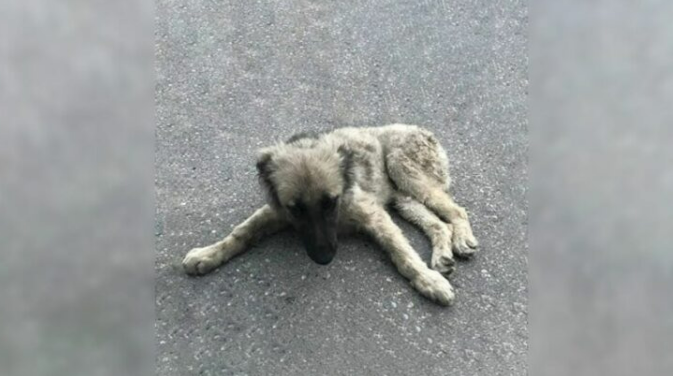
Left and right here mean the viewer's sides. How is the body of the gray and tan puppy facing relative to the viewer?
facing the viewer and to the left of the viewer
